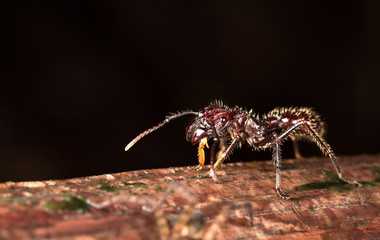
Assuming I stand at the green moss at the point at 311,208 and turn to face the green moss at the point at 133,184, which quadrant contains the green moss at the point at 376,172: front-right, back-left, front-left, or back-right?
back-right

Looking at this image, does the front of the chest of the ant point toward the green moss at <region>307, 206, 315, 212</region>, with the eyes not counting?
no

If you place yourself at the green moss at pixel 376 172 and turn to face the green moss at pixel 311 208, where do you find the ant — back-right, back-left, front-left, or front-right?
front-right

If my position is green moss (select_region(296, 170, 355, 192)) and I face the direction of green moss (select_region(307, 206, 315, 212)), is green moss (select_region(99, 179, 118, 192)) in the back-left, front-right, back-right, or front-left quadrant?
front-right

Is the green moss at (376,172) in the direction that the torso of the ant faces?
no

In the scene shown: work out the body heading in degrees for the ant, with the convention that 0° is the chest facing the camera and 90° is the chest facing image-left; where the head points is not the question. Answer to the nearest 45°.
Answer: approximately 90°

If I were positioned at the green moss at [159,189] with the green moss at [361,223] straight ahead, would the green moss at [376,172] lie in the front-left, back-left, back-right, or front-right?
front-left
